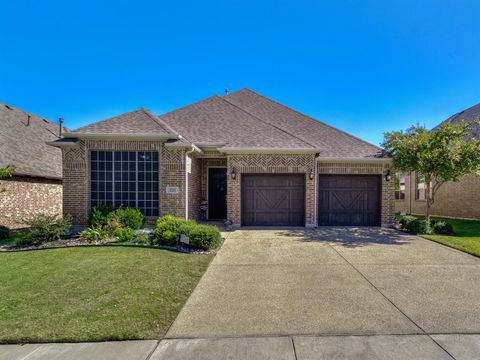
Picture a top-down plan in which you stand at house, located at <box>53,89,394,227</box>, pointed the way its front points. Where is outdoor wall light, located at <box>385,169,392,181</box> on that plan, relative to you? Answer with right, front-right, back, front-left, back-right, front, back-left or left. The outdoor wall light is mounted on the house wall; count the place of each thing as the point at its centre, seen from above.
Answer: left

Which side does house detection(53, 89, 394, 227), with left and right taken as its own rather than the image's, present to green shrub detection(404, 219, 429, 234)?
left

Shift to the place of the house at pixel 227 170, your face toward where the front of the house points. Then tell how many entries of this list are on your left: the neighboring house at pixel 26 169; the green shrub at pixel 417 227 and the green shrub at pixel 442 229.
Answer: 2

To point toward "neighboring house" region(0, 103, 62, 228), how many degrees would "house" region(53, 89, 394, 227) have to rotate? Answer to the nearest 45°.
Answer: approximately 90° to its right

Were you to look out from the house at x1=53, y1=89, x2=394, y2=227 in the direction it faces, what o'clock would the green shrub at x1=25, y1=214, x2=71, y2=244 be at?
The green shrub is roughly at 2 o'clock from the house.

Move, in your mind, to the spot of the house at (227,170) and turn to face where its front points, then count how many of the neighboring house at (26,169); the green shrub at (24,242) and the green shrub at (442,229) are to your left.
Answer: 1

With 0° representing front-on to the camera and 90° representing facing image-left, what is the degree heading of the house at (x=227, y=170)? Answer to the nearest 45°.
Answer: approximately 0°

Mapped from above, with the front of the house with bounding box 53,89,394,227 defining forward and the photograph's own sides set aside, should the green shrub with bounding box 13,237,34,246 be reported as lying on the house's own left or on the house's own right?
on the house's own right

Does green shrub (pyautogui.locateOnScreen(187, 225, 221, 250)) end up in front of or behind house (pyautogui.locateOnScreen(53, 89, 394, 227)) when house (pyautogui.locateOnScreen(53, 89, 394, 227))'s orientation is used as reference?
in front

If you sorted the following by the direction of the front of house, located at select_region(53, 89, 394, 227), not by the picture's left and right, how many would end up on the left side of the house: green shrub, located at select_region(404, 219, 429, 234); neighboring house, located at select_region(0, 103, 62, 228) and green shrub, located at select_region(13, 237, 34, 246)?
1

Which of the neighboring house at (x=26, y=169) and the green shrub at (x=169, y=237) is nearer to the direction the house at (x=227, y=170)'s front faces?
the green shrub
